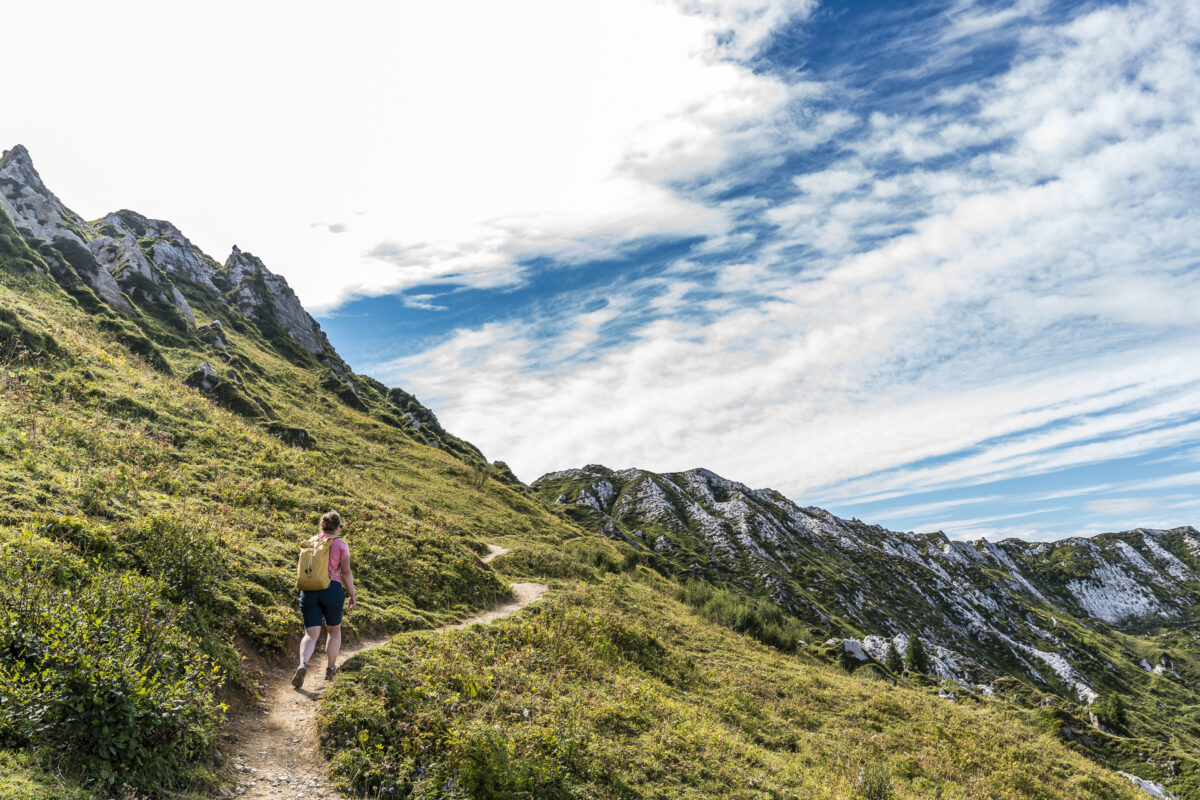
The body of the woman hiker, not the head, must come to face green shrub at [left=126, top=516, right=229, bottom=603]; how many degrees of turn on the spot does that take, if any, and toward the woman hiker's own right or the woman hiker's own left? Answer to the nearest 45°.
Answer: approximately 90° to the woman hiker's own left

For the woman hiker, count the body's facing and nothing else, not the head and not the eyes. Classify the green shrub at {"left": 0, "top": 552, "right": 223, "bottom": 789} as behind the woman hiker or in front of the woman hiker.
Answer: behind

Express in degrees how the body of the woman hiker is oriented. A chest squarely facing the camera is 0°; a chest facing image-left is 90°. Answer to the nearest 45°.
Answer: approximately 225°

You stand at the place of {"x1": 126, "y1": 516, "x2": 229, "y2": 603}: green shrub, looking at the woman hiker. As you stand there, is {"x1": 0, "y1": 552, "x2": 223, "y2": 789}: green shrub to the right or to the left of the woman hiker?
right
